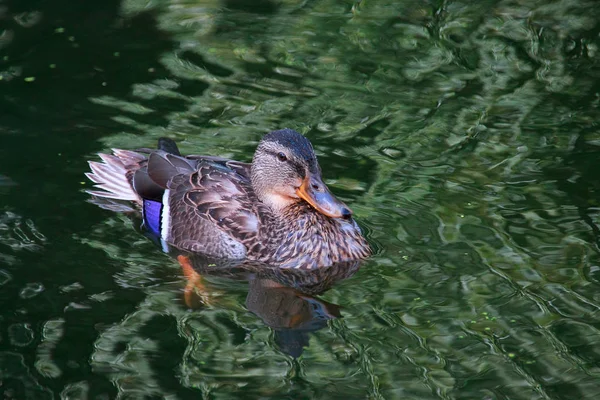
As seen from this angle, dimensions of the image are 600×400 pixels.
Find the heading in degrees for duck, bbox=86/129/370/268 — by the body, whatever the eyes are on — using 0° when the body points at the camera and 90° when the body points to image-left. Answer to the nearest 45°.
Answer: approximately 315°
